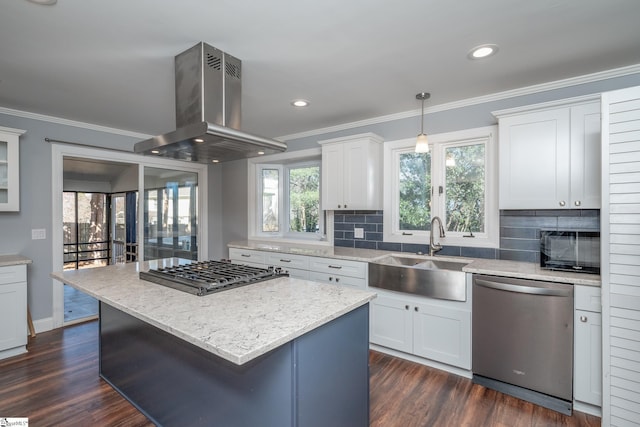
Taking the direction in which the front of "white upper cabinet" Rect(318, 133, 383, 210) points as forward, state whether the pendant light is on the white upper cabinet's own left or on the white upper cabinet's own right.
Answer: on the white upper cabinet's own left

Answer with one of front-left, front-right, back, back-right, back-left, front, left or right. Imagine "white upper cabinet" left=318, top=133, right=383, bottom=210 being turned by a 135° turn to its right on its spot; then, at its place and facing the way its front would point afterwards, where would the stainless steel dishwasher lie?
back-right

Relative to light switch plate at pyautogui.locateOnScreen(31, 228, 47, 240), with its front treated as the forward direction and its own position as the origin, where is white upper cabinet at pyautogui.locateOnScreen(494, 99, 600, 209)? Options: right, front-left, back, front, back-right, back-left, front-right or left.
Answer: front-left

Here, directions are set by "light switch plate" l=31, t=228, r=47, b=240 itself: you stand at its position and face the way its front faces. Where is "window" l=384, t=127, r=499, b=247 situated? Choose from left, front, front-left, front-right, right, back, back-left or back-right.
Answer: front-left

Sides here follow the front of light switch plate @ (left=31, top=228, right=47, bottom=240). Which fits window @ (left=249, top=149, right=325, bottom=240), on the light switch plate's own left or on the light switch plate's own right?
on the light switch plate's own left

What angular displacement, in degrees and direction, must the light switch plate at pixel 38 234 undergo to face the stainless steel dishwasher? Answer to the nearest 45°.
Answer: approximately 45° to its left

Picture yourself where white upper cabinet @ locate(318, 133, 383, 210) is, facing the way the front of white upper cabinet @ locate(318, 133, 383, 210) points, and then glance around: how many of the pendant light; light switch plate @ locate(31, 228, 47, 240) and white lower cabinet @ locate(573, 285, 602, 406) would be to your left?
2

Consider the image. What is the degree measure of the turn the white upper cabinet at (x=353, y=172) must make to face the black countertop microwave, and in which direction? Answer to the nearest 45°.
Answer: approximately 90° to its left
